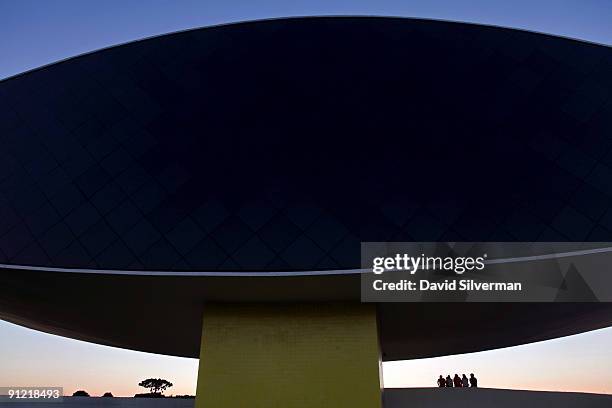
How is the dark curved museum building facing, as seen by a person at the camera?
facing the viewer
